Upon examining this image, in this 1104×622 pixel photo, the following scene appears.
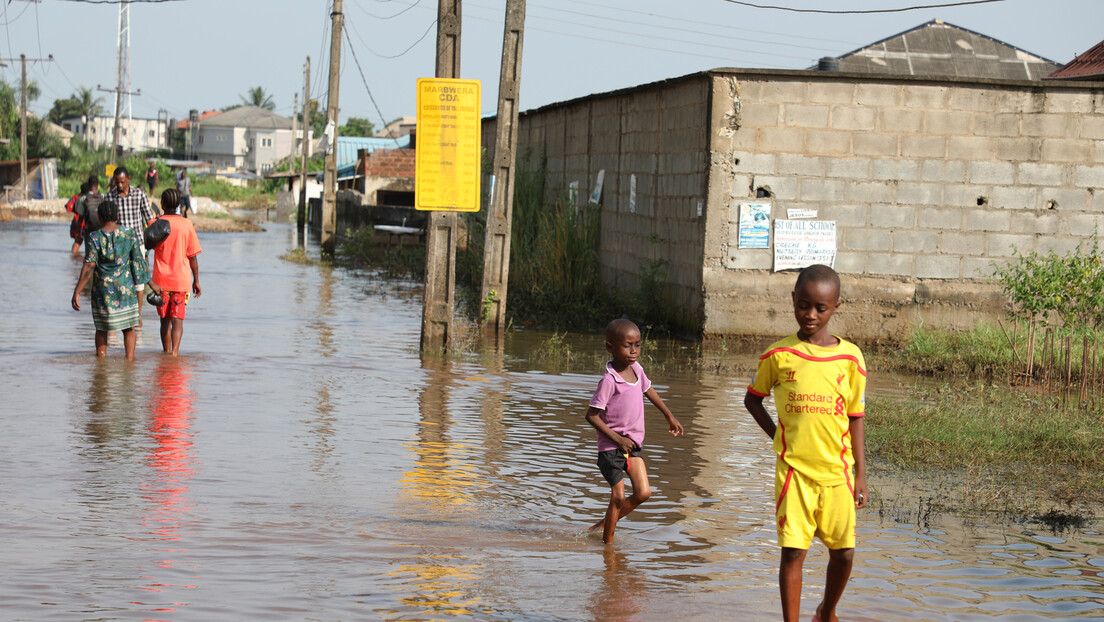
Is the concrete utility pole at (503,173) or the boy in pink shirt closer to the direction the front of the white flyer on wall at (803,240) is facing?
the boy in pink shirt

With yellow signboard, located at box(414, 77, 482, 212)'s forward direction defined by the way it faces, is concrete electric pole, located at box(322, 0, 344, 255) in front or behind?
behind

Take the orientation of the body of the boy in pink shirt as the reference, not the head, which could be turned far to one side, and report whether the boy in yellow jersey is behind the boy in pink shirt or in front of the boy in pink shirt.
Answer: in front

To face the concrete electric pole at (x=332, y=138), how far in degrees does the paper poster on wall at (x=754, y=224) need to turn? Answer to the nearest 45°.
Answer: approximately 135° to its right

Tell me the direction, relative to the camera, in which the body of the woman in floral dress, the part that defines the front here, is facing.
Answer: away from the camera

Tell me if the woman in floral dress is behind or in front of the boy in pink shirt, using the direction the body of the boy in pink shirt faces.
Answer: behind

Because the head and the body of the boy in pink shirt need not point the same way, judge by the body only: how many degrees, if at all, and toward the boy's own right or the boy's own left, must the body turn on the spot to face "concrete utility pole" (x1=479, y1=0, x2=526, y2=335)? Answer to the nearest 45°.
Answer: approximately 135° to the boy's own left

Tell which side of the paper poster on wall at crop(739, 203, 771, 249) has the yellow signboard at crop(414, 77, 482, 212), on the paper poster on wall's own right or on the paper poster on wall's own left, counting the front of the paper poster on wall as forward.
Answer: on the paper poster on wall's own right

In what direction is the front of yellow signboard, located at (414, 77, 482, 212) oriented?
toward the camera

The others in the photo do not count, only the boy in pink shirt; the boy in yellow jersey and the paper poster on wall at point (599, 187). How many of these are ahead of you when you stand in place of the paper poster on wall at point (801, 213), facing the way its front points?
2

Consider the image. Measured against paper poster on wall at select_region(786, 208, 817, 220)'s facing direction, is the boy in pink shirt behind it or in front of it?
in front

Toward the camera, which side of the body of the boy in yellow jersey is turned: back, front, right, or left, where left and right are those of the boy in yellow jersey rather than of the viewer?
front

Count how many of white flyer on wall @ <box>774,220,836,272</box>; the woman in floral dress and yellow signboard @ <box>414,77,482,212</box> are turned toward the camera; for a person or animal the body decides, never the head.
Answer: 2

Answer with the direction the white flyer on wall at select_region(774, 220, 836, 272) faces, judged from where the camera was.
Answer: facing the viewer

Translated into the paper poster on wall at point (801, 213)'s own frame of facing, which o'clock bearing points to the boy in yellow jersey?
The boy in yellow jersey is roughly at 12 o'clock from the paper poster on wall.
